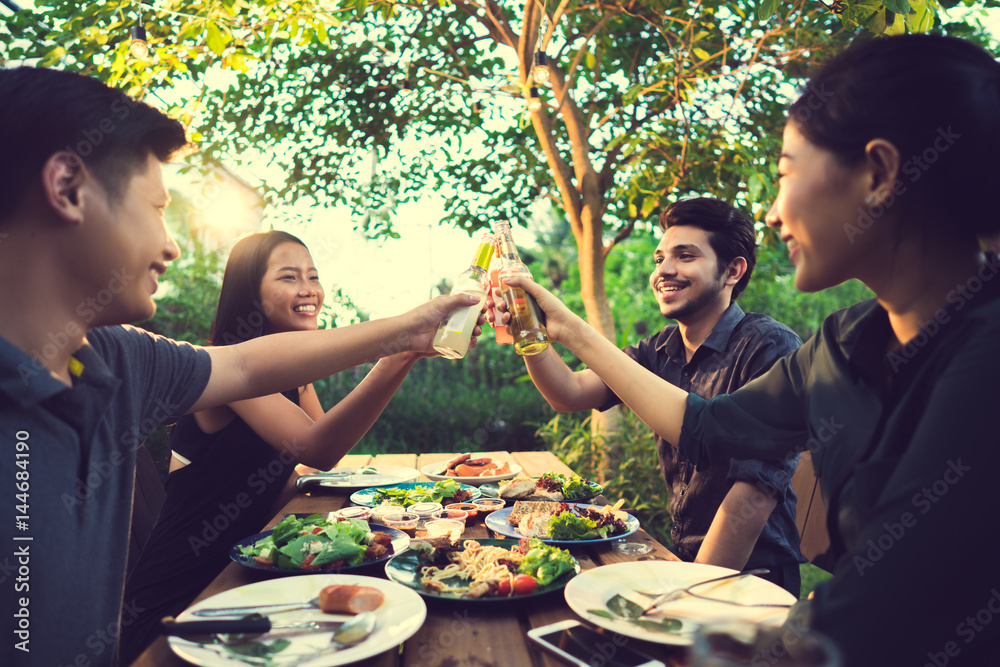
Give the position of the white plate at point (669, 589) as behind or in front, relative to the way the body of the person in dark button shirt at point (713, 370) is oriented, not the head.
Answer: in front

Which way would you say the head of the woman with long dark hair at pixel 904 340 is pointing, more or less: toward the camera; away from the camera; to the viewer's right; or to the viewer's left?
to the viewer's left

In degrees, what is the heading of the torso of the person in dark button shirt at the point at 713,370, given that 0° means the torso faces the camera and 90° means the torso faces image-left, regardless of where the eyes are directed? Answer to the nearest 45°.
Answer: approximately 45°

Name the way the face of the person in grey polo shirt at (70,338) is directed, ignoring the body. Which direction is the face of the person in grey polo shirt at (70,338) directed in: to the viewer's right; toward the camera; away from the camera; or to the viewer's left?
to the viewer's right

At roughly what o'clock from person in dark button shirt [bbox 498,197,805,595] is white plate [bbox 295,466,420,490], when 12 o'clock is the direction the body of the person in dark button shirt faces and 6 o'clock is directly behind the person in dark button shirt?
The white plate is roughly at 1 o'clock from the person in dark button shirt.

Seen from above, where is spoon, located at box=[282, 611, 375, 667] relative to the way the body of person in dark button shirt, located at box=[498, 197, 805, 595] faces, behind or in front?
in front

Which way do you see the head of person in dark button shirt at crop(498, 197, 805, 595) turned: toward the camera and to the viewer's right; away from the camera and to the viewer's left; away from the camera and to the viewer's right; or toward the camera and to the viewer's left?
toward the camera and to the viewer's left

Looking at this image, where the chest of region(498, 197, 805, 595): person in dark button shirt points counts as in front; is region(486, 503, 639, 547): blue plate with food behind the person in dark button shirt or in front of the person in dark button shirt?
in front

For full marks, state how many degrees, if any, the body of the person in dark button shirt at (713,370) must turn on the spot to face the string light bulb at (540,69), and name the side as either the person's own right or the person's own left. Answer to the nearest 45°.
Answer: approximately 90° to the person's own right
